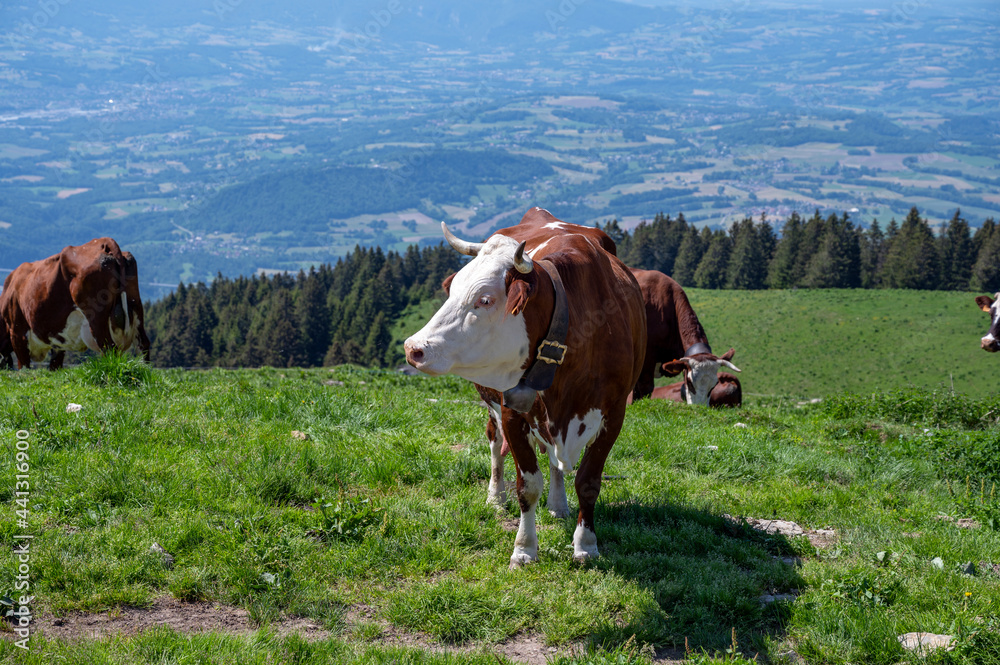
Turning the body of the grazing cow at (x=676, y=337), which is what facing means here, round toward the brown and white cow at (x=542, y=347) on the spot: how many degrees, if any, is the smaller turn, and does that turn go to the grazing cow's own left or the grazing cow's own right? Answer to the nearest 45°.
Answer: approximately 45° to the grazing cow's own right

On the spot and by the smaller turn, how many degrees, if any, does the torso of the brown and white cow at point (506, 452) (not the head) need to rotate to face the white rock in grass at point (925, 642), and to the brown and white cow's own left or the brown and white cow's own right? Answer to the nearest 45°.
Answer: approximately 90° to the brown and white cow's own left

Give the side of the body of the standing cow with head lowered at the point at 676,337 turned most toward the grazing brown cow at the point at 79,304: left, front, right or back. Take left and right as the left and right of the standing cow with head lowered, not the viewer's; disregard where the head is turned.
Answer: right

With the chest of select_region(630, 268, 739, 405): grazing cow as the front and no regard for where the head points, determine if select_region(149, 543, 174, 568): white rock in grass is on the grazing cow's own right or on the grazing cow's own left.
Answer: on the grazing cow's own right

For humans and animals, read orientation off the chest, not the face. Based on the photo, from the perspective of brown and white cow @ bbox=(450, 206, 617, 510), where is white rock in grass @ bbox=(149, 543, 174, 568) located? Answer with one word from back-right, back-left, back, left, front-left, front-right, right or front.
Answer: front

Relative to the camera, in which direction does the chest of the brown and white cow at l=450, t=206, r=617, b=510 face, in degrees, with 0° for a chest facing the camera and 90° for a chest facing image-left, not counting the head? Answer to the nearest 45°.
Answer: approximately 45°

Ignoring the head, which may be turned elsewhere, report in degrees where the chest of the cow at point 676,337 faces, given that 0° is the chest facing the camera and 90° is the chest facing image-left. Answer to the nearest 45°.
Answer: approximately 315°

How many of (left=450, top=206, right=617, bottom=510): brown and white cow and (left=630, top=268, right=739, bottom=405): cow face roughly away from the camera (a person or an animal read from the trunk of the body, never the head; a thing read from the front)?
0

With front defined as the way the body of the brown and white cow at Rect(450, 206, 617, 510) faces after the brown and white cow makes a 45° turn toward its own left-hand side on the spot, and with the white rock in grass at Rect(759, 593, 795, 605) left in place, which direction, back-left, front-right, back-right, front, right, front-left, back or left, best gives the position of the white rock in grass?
front-left
